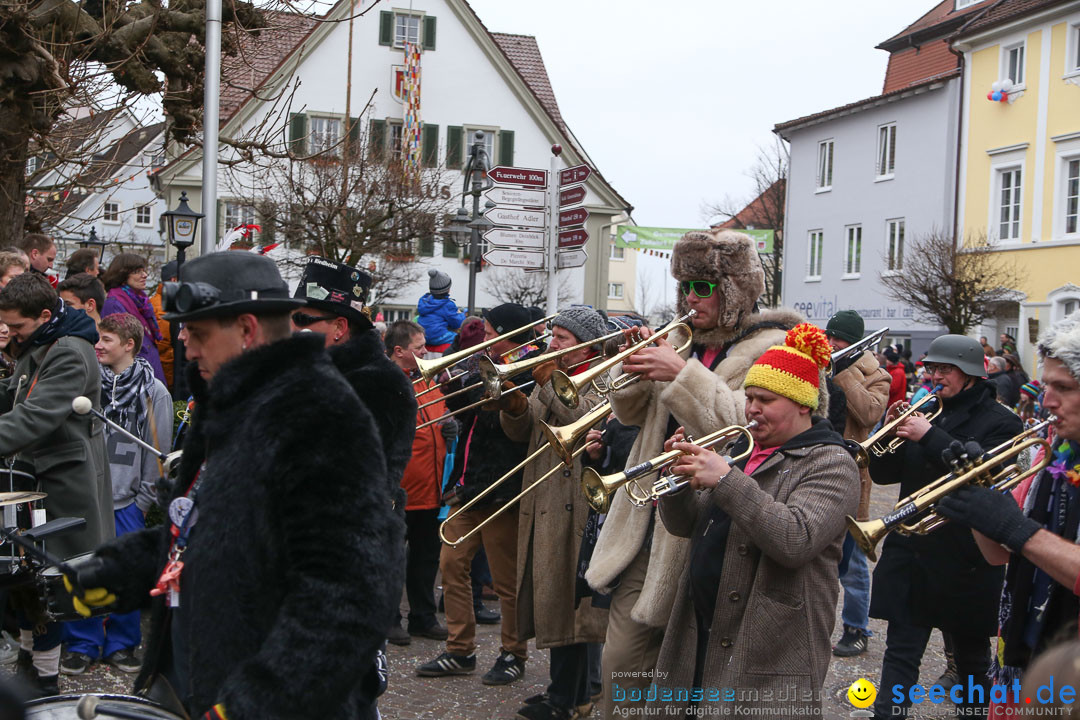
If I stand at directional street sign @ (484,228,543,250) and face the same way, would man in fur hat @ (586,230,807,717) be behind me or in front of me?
in front

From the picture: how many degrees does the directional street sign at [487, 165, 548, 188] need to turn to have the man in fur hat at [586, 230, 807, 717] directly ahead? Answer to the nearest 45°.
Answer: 0° — it already faces them

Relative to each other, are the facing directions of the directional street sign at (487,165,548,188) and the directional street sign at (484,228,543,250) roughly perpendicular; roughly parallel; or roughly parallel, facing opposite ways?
roughly parallel

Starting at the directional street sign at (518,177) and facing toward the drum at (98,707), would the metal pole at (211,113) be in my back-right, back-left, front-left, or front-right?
front-right

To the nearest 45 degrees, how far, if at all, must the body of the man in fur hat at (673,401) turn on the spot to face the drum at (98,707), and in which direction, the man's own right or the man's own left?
0° — they already face it

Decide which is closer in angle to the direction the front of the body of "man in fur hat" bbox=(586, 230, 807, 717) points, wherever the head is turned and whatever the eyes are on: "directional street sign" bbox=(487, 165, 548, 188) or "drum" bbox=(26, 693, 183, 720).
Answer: the drum

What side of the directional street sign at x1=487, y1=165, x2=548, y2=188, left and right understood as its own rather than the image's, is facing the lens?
front

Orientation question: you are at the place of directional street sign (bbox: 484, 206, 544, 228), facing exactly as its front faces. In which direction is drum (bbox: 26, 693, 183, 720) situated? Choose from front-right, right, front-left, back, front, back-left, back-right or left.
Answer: front

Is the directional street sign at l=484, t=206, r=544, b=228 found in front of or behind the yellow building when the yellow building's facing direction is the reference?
in front

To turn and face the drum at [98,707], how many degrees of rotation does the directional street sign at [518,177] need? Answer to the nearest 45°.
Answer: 0° — it already faces it

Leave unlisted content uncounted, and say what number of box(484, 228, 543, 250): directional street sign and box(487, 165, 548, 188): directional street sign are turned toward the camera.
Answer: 2

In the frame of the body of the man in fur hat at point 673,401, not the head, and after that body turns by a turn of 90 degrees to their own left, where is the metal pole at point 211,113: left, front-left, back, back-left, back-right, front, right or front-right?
back

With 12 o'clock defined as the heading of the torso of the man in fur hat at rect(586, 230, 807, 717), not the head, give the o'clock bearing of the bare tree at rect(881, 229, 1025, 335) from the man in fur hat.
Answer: The bare tree is roughly at 5 o'clock from the man in fur hat.

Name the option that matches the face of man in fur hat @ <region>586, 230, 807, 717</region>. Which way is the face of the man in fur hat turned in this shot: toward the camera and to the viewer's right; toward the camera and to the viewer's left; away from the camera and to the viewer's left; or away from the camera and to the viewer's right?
toward the camera and to the viewer's left

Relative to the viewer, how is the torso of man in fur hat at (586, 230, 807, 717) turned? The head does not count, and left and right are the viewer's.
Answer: facing the viewer and to the left of the viewer

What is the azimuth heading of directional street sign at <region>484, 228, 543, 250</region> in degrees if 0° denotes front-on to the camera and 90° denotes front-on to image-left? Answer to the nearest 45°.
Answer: approximately 0°

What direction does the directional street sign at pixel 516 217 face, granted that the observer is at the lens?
facing the viewer

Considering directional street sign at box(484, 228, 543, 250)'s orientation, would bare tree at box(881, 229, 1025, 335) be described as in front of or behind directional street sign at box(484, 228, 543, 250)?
behind
